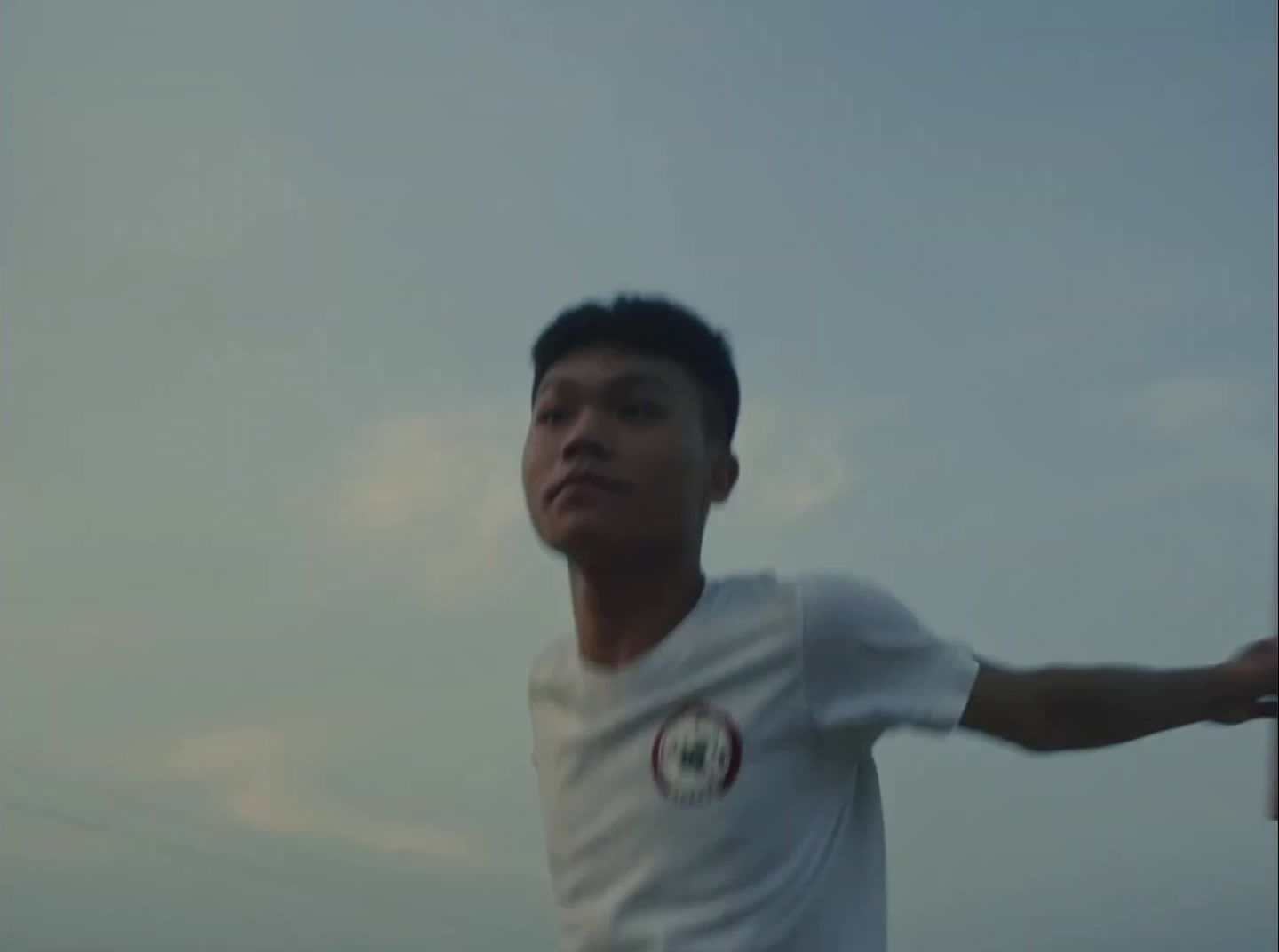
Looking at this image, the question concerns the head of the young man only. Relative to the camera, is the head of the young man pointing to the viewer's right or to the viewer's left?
to the viewer's left

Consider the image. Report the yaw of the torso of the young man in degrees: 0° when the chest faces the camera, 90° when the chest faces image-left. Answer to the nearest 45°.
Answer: approximately 45°
